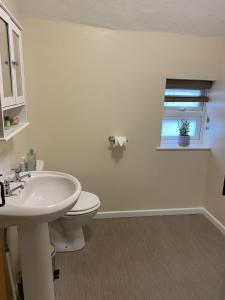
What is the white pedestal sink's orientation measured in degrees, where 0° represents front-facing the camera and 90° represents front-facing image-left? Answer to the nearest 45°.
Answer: approximately 270°

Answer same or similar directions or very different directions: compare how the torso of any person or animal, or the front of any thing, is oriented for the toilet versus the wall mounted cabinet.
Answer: same or similar directions

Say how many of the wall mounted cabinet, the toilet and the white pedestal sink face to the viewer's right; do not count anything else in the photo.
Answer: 3

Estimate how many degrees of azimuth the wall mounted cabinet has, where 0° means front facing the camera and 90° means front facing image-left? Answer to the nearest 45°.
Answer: approximately 270°

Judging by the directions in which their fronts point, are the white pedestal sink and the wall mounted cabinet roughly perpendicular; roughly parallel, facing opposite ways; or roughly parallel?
roughly parallel

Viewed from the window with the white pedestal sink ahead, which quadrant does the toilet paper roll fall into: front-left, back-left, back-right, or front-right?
front-right

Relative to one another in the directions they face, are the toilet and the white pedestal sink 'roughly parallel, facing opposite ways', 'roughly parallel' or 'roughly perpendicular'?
roughly parallel

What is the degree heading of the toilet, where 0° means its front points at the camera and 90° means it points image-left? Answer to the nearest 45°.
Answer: approximately 270°

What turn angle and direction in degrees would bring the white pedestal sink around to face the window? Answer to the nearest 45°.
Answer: approximately 45° to its left
